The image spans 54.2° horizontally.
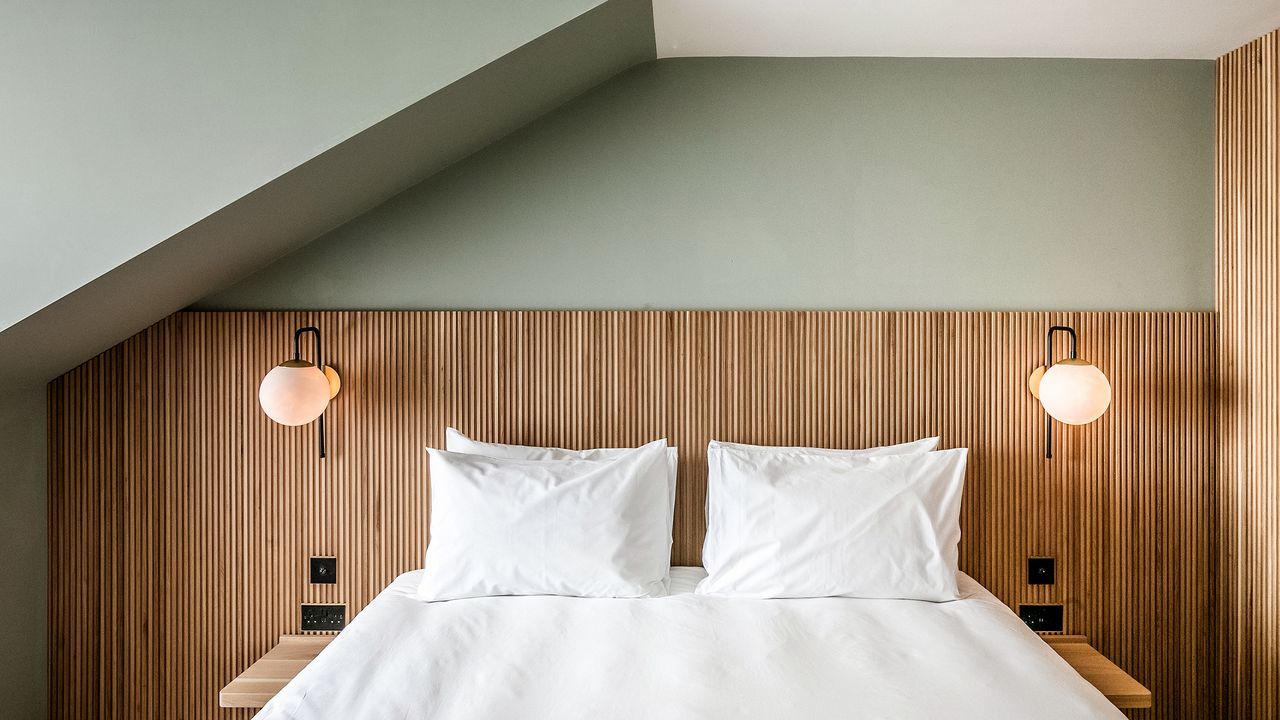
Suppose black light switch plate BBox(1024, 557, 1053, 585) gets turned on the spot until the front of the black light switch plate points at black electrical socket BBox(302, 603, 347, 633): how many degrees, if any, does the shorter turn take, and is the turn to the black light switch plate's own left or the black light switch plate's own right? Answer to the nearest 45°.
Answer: approximately 90° to the black light switch plate's own right

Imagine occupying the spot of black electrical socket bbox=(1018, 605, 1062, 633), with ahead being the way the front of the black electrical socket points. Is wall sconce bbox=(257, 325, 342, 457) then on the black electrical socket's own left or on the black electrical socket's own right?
on the black electrical socket's own right

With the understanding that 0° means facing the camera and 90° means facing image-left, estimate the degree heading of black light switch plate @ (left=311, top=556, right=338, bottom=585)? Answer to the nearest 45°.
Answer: approximately 0°

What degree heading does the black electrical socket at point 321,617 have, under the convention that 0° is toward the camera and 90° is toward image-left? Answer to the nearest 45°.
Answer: approximately 0°

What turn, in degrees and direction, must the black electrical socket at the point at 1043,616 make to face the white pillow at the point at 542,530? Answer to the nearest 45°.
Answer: approximately 45° to its right

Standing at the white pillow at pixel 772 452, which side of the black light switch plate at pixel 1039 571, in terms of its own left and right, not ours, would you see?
right

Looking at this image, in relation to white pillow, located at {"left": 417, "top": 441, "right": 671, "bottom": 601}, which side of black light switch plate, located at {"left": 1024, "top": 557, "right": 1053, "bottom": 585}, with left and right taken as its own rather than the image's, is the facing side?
right
